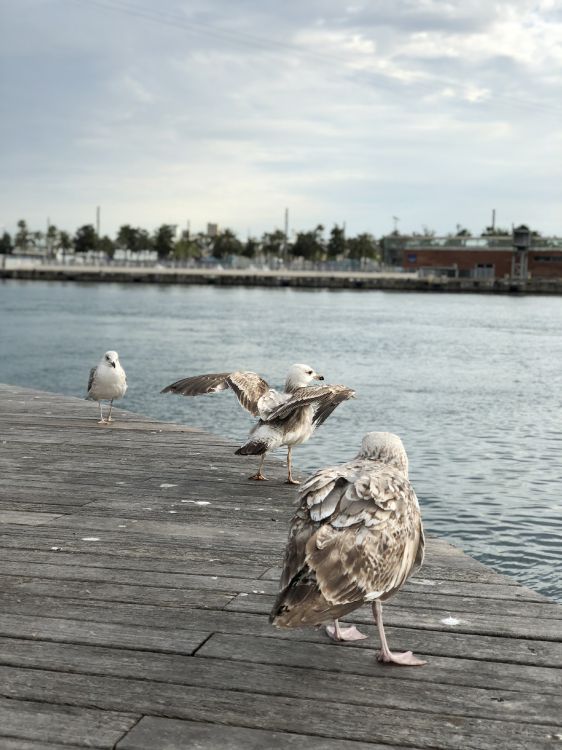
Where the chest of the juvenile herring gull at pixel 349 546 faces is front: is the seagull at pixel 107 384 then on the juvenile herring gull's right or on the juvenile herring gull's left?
on the juvenile herring gull's left

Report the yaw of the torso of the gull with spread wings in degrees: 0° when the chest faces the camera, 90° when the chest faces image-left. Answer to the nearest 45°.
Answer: approximately 225°

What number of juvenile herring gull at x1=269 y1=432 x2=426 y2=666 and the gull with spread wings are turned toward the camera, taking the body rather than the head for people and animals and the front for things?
0

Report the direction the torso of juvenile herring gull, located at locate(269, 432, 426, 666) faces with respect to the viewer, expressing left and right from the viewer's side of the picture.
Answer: facing away from the viewer and to the right of the viewer

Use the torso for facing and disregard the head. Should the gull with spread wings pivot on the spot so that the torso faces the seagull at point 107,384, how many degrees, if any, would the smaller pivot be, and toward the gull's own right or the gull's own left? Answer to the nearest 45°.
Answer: approximately 90° to the gull's own left
